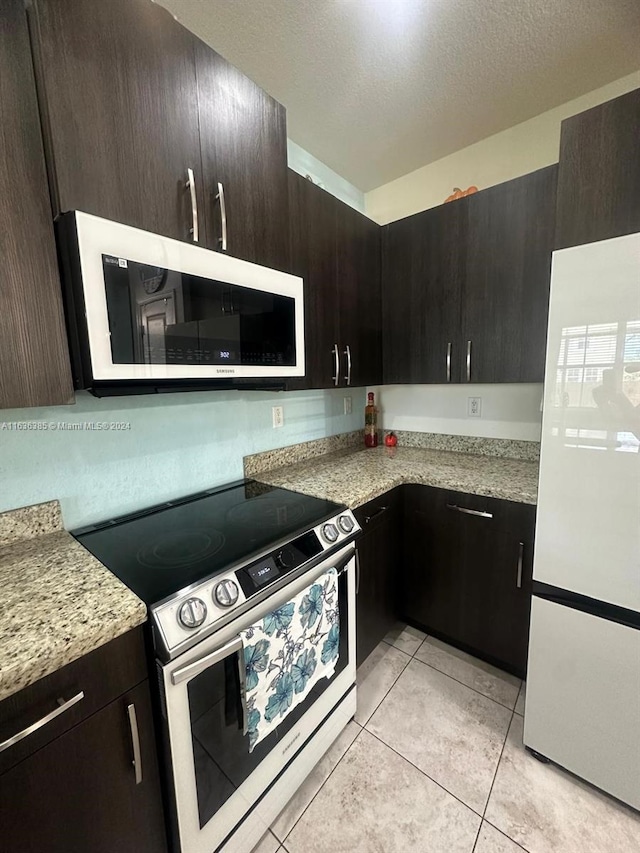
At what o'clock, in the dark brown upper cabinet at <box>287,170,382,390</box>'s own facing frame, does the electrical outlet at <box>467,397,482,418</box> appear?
The electrical outlet is roughly at 10 o'clock from the dark brown upper cabinet.

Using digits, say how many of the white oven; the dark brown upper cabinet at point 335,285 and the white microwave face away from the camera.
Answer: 0

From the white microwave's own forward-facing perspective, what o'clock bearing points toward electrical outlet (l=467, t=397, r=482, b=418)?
The electrical outlet is roughly at 10 o'clock from the white microwave.

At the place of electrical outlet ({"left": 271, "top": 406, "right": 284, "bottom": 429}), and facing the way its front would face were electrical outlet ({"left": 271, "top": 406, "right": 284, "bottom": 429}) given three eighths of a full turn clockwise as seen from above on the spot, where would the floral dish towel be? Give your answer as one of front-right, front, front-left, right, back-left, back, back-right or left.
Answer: left

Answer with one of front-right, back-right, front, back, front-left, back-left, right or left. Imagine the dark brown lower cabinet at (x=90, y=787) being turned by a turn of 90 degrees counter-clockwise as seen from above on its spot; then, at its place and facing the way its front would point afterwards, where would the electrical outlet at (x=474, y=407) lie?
front-right

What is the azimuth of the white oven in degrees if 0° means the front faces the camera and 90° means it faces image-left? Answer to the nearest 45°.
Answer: approximately 315°

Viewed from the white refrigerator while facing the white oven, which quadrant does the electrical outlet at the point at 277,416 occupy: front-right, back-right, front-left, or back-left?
front-right

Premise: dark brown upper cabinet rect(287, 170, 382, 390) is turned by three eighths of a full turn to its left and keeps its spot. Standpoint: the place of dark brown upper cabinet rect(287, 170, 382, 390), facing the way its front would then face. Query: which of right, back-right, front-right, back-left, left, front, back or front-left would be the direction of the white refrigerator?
back-right

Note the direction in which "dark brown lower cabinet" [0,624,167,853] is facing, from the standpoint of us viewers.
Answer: facing the viewer and to the right of the viewer

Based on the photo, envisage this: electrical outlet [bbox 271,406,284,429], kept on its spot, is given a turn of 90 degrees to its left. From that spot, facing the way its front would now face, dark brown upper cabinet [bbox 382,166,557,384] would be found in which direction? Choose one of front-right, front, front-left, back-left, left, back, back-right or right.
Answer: front-right
